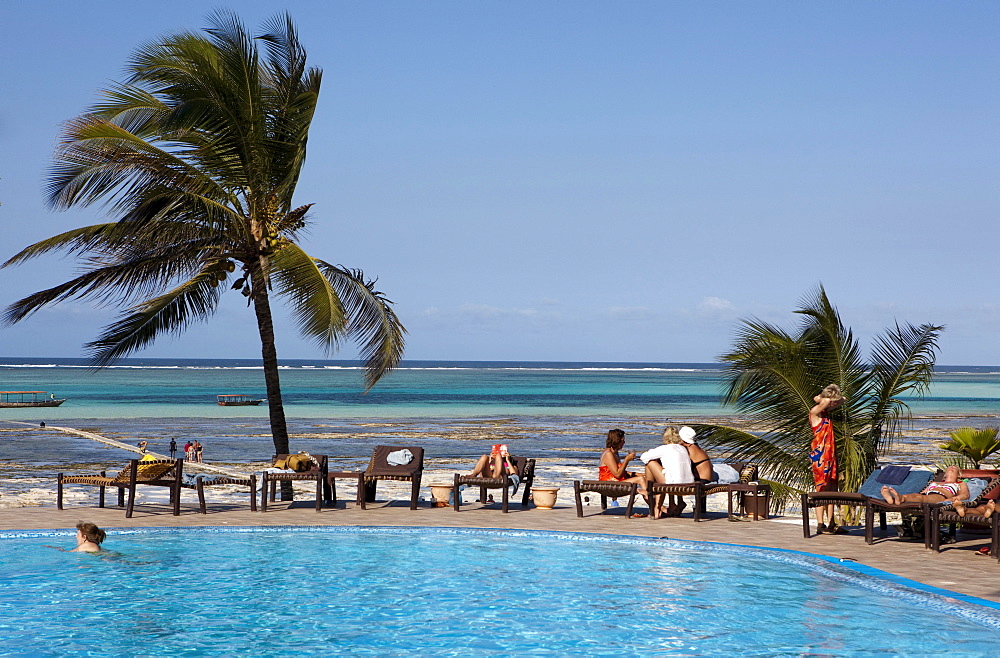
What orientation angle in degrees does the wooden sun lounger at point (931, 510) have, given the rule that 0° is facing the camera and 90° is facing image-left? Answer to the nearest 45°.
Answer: approximately 90°

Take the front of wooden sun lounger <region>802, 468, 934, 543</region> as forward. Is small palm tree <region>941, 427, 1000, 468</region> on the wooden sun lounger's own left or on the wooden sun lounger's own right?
on the wooden sun lounger's own right

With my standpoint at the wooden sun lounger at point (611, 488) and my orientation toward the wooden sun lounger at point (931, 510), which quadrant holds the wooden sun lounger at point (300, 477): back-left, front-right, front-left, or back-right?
back-right

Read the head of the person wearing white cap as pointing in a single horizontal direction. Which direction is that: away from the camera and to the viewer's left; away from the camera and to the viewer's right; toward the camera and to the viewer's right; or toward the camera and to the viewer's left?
away from the camera and to the viewer's left

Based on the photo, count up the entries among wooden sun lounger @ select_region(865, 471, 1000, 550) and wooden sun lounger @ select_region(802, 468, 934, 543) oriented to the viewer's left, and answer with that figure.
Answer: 2

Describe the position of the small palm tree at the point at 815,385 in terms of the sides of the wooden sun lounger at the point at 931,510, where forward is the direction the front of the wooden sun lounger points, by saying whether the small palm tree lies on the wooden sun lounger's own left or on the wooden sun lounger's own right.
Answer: on the wooden sun lounger's own right

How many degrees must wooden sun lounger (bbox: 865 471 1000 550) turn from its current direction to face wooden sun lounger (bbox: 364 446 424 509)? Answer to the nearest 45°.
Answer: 0° — it already faces it

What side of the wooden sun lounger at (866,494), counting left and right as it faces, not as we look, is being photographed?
left

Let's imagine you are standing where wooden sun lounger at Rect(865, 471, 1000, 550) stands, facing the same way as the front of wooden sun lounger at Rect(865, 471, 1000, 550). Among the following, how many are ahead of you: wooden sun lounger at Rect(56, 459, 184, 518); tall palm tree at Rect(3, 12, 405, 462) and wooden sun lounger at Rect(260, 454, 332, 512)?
3

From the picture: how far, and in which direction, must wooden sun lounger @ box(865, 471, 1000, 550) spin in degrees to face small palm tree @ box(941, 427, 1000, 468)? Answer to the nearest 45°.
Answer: approximately 90° to its right
